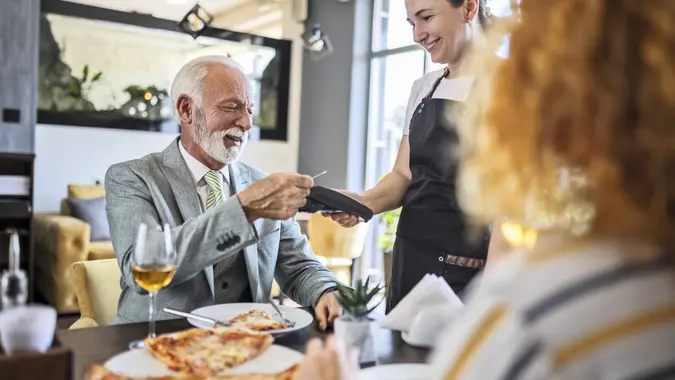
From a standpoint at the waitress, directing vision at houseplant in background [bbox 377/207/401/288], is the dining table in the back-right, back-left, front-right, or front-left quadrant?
back-left

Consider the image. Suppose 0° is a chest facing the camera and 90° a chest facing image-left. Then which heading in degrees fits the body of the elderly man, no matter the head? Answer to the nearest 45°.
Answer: approximately 315°

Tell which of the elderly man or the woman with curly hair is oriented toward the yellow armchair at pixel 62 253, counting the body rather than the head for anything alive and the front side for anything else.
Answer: the woman with curly hair

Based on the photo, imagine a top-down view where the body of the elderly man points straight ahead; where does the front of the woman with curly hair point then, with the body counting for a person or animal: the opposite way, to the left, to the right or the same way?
the opposite way

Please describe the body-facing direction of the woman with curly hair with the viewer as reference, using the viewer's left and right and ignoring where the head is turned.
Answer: facing away from the viewer and to the left of the viewer

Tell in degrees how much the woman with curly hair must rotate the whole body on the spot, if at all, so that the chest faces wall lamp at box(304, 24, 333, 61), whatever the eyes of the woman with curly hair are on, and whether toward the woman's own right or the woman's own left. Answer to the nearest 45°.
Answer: approximately 45° to the woman's own right

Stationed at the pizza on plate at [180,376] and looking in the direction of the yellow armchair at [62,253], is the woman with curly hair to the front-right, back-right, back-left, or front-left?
back-right

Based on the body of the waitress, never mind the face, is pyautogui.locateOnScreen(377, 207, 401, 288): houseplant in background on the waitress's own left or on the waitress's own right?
on the waitress's own right

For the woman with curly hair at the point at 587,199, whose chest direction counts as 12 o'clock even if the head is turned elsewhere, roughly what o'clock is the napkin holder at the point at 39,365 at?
The napkin holder is roughly at 11 o'clock from the woman with curly hair.

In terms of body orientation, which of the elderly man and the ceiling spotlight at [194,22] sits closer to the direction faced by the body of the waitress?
the elderly man

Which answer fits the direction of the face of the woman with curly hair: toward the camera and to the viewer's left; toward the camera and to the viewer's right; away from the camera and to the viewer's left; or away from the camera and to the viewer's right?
away from the camera and to the viewer's left
